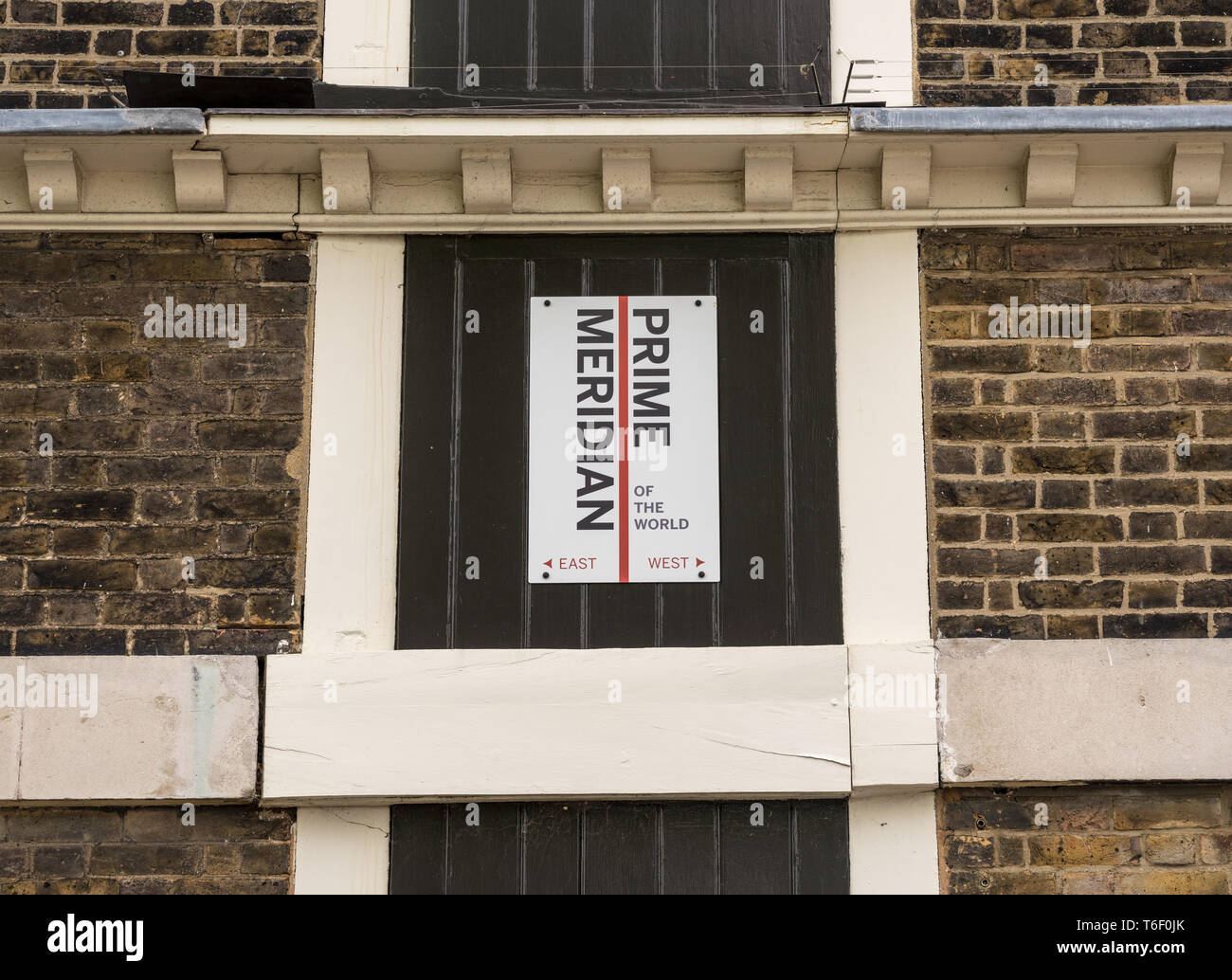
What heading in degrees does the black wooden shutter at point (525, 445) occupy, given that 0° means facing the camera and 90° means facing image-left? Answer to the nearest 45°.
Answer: approximately 0°

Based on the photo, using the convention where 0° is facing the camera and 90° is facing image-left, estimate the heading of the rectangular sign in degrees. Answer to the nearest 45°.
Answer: approximately 0°
